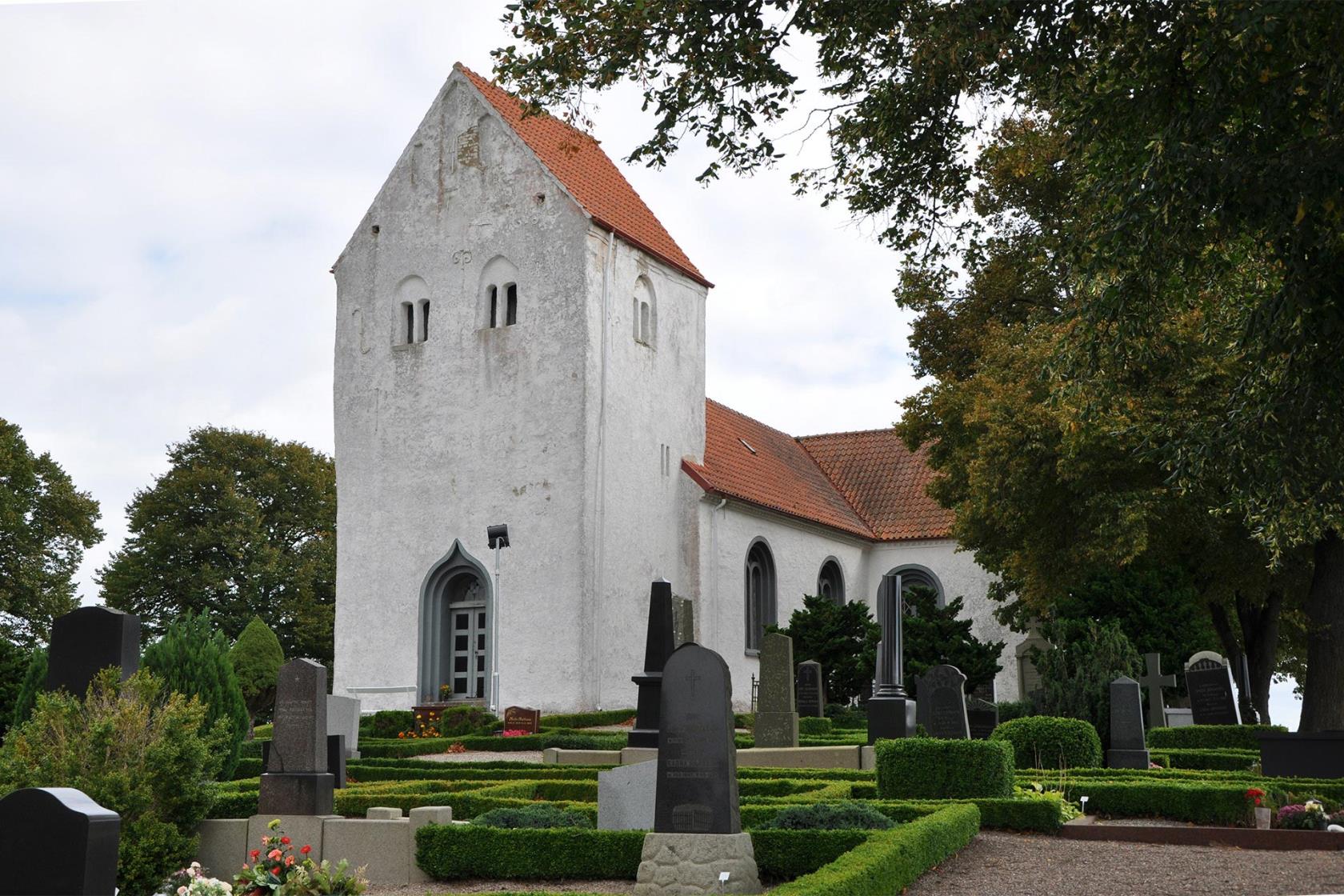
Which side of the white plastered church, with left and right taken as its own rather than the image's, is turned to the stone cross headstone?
left

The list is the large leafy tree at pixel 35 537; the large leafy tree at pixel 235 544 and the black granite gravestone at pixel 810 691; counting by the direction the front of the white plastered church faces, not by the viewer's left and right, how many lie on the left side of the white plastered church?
1

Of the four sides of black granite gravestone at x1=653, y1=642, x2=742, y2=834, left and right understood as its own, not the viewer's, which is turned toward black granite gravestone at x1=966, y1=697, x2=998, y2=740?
back

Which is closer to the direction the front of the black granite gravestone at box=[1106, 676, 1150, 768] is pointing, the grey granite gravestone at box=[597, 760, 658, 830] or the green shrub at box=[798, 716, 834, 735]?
the grey granite gravestone

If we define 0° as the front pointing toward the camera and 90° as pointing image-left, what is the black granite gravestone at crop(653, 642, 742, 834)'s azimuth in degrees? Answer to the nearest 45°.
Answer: approximately 0°

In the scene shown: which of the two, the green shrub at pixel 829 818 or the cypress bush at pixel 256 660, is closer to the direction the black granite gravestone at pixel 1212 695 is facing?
the green shrub
